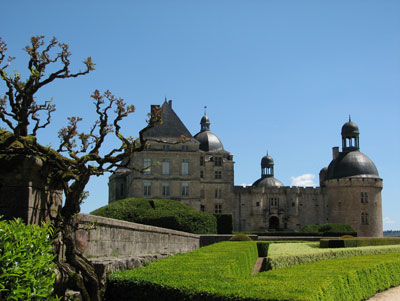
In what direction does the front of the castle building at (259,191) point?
toward the camera

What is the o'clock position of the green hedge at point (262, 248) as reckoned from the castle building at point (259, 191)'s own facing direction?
The green hedge is roughly at 12 o'clock from the castle building.

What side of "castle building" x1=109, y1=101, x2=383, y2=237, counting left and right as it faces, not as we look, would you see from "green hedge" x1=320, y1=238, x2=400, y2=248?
front

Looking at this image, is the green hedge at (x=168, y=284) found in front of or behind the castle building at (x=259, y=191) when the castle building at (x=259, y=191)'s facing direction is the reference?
in front

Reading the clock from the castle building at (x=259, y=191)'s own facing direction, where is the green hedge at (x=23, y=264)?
The green hedge is roughly at 12 o'clock from the castle building.

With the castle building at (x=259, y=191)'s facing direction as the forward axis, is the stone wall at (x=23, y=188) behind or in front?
in front

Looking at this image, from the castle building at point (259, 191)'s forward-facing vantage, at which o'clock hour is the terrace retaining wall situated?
The terrace retaining wall is roughly at 12 o'clock from the castle building.

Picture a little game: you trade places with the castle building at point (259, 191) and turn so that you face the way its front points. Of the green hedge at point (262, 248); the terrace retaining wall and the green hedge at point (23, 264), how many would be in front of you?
3

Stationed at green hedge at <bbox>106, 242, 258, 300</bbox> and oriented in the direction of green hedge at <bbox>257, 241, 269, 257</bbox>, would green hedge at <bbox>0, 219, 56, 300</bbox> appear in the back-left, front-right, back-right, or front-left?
back-left
